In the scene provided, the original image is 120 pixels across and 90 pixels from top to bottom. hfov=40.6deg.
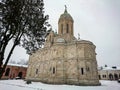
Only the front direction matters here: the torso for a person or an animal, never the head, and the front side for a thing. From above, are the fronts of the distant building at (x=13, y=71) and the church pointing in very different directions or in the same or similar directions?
very different directions

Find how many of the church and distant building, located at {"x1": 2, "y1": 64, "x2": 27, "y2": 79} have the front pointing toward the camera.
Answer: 1

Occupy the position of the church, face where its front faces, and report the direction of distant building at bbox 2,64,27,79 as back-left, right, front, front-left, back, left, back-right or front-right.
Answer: front

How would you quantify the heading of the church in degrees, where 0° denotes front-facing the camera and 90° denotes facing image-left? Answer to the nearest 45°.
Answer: approximately 135°

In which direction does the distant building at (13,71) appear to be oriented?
toward the camera

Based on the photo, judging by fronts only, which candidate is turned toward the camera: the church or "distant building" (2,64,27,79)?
the distant building

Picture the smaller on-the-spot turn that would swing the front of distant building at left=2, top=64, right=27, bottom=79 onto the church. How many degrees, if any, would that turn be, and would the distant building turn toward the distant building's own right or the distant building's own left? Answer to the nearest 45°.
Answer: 0° — it already faces it
